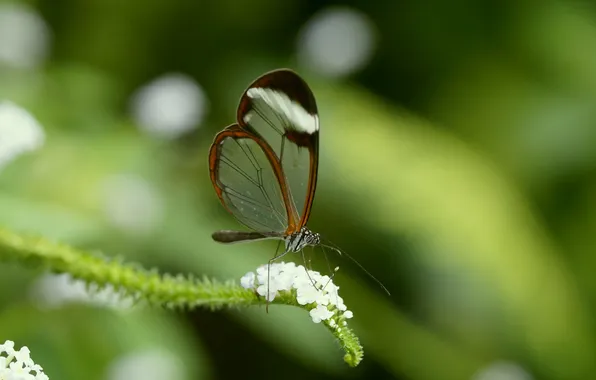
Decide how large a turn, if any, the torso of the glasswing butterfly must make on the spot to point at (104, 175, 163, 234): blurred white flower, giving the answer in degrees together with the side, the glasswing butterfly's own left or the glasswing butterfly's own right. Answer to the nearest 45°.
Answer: approximately 90° to the glasswing butterfly's own left

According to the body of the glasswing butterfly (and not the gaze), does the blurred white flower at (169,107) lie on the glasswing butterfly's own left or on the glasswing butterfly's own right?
on the glasswing butterfly's own left

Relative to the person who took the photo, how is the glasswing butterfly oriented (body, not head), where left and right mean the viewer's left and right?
facing to the right of the viewer

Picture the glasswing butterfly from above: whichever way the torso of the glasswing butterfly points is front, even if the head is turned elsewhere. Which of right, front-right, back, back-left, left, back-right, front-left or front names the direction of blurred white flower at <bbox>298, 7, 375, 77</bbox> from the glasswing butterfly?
left

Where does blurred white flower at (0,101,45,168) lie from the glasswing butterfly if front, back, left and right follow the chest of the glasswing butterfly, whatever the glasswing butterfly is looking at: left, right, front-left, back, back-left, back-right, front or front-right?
back-left

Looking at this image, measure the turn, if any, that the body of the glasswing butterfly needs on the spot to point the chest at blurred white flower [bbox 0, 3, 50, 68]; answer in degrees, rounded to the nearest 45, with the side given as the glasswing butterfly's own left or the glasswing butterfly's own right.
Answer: approximately 90° to the glasswing butterfly's own left
